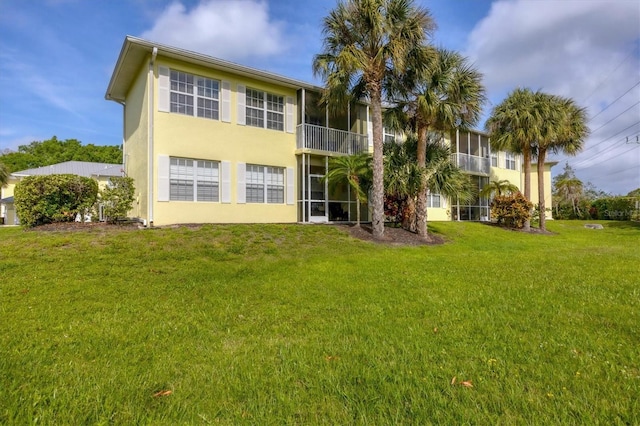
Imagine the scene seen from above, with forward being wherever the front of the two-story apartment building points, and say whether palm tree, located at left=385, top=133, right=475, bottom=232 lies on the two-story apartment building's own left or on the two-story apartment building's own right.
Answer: on the two-story apartment building's own left

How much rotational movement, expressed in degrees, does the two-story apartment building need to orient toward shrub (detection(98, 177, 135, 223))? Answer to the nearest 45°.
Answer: approximately 90° to its right

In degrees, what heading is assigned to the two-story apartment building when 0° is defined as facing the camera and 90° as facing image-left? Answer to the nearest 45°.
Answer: approximately 315°

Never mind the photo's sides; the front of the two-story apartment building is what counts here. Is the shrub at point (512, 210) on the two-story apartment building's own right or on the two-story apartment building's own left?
on the two-story apartment building's own left
